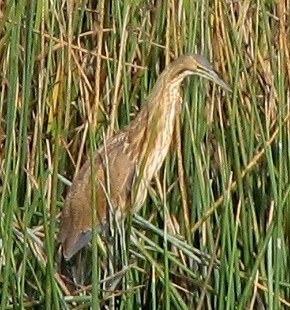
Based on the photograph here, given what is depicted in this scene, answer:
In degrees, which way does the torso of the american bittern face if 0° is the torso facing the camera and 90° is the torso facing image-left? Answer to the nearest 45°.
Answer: approximately 270°
